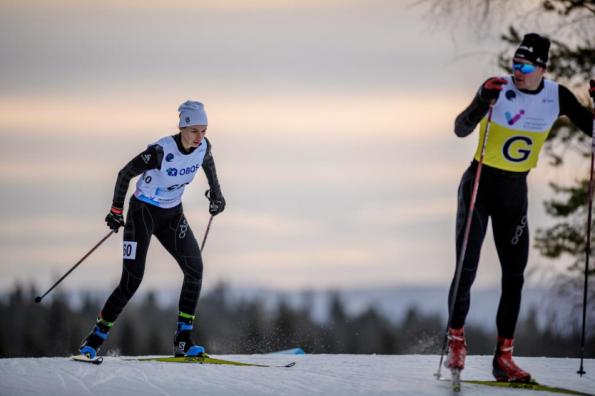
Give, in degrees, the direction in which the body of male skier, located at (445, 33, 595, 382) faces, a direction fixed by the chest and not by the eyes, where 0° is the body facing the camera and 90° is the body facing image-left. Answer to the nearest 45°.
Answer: approximately 0°
